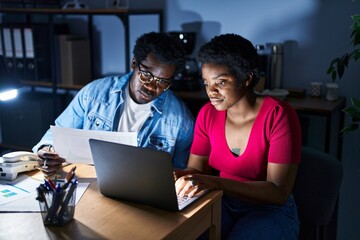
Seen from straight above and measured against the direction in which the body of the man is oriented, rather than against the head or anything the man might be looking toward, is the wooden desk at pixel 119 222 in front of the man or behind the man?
in front

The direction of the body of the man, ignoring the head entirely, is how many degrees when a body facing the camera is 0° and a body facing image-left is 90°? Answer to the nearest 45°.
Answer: approximately 0°

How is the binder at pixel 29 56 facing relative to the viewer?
toward the camera

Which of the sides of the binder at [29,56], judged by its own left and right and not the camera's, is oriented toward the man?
front

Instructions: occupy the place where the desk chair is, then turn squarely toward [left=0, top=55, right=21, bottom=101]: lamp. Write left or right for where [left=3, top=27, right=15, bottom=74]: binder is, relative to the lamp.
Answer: right

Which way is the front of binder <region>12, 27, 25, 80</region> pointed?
toward the camera

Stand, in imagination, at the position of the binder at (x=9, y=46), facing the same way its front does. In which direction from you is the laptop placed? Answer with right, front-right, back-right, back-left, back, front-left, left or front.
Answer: front

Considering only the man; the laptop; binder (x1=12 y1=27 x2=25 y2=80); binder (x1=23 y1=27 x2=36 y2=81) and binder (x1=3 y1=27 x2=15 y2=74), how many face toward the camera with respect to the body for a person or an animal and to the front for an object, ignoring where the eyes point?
4

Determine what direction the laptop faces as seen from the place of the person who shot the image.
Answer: facing away from the viewer and to the right of the viewer

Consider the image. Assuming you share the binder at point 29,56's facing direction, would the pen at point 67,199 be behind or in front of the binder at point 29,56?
in front

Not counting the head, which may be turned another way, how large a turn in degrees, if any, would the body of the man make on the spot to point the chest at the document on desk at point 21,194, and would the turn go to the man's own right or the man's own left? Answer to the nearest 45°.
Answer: approximately 45° to the man's own right
